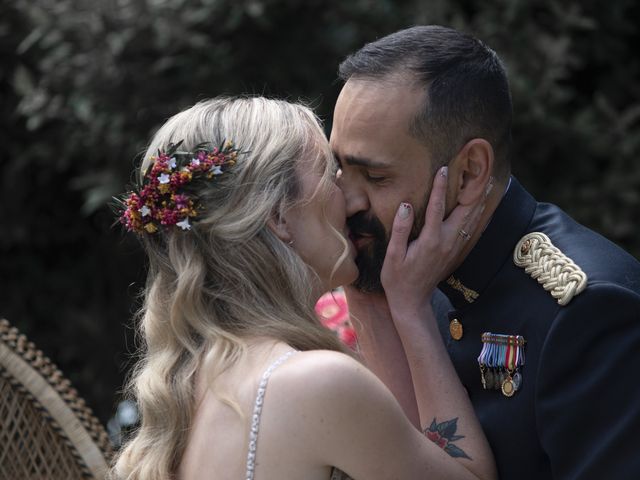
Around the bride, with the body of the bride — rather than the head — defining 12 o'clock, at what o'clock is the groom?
The groom is roughly at 1 o'clock from the bride.

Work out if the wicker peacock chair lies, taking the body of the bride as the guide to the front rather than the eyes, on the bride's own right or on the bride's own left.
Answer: on the bride's own left

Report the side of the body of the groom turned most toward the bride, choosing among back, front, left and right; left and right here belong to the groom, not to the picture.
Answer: front

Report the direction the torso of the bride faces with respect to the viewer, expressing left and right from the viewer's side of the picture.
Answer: facing away from the viewer and to the right of the viewer

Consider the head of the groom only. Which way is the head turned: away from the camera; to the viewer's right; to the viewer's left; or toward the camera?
to the viewer's left

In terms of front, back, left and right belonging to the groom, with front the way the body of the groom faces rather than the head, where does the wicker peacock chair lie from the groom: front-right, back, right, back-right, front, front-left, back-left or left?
front-right

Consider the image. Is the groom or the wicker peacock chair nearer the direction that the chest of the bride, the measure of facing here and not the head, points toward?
the groom

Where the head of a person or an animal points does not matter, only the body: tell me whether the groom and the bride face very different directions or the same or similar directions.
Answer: very different directions
